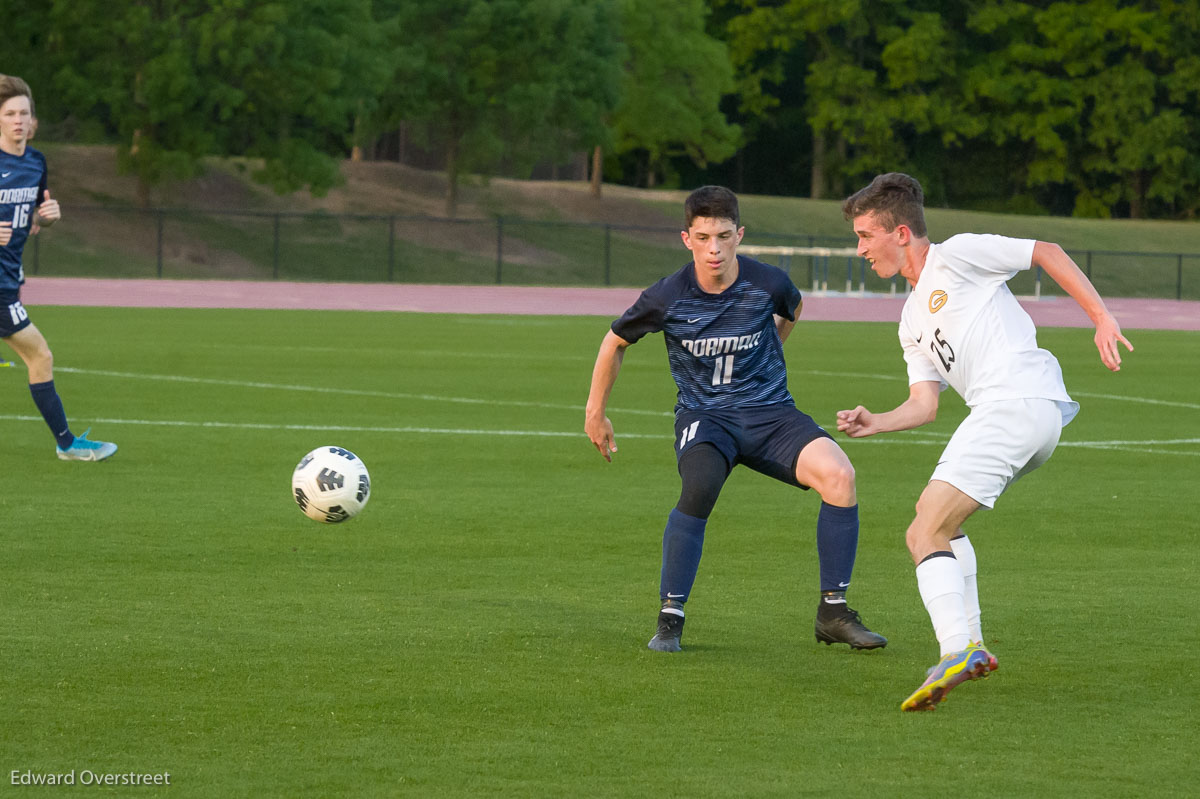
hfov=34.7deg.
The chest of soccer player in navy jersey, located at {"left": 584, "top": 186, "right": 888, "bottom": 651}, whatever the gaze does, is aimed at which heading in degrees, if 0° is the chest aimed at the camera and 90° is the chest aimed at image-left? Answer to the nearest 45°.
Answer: approximately 0°

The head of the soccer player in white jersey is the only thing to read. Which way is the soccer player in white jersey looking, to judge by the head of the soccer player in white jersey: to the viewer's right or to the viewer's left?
to the viewer's left

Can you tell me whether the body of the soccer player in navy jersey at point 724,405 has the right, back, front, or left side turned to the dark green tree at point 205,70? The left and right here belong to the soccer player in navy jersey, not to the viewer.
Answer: back

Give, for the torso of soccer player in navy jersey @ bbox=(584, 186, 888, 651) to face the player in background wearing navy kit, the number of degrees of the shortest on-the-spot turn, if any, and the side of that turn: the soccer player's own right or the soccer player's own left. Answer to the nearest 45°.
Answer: approximately 135° to the soccer player's own right

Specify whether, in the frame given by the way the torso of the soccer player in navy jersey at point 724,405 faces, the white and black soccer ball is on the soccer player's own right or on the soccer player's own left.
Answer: on the soccer player's own right

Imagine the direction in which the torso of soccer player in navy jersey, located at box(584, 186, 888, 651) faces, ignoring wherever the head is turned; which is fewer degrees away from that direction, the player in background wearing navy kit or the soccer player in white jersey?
the soccer player in white jersey

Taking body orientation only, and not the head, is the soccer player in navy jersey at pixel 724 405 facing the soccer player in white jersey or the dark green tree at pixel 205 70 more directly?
the soccer player in white jersey
